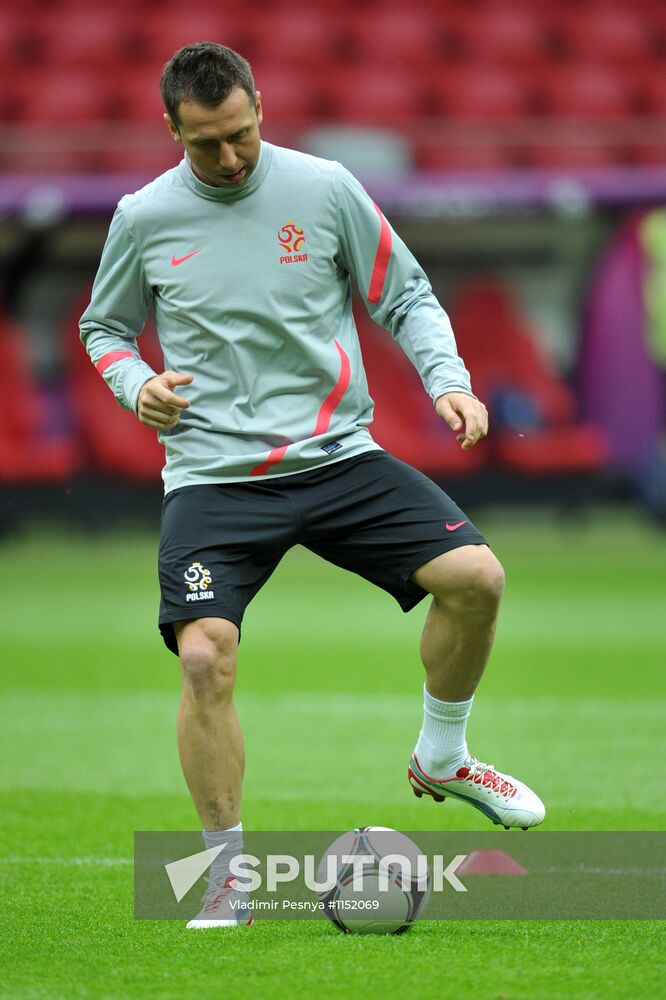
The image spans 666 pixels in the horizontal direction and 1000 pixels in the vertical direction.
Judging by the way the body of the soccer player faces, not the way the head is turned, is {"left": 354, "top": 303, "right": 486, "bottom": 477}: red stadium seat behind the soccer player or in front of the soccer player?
behind

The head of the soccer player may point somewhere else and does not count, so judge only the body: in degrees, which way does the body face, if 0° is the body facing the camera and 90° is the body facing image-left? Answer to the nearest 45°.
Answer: approximately 0°

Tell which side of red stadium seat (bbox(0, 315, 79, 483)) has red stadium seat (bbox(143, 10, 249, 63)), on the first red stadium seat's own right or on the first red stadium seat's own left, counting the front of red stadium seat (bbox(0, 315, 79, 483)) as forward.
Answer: on the first red stadium seat's own left

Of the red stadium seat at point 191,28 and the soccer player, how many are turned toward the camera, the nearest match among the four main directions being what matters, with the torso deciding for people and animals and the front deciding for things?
2

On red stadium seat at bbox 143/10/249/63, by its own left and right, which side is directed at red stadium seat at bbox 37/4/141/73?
right

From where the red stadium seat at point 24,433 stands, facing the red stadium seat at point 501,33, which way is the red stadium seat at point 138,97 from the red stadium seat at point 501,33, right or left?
left

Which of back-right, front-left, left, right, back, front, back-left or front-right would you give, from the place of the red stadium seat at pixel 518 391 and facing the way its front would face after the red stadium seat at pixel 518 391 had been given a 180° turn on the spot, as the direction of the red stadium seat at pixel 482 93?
front-right

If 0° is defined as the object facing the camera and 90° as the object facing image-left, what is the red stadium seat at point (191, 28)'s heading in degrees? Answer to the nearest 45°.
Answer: approximately 0°

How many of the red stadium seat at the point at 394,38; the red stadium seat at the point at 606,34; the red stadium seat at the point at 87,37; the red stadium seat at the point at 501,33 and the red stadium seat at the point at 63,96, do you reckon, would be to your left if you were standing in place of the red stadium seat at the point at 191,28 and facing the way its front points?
3

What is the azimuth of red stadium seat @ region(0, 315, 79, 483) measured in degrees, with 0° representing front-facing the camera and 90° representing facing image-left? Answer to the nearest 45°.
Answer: approximately 315°
